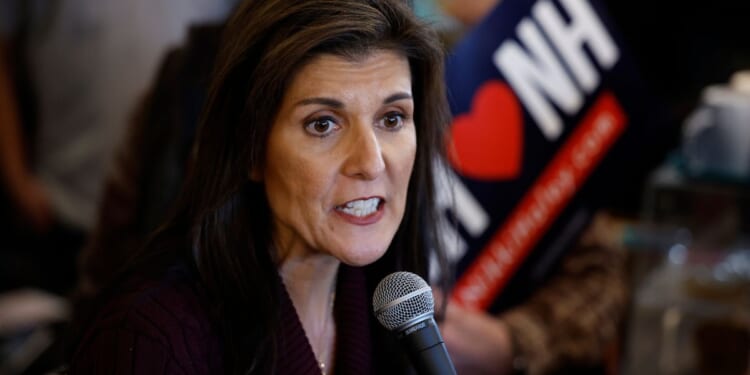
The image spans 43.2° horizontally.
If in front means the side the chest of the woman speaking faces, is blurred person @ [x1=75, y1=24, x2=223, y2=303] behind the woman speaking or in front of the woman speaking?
behind

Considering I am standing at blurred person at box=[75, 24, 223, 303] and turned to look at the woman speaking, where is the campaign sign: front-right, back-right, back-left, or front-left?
front-left

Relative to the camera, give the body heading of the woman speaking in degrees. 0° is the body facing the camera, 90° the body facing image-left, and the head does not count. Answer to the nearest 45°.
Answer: approximately 315°

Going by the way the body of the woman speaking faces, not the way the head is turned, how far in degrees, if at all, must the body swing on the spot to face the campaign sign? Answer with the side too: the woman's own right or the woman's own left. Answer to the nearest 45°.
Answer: approximately 90° to the woman's own left

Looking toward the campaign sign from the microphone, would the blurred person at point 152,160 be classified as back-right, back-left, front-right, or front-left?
front-left
